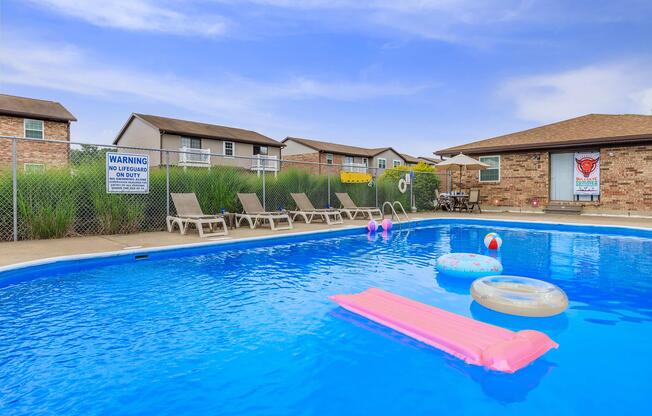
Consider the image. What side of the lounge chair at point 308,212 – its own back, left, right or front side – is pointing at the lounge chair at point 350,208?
left

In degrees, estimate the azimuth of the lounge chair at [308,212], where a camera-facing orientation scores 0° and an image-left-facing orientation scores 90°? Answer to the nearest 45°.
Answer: approximately 315°

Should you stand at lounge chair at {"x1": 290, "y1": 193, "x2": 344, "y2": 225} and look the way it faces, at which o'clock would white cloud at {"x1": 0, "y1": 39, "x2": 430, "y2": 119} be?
The white cloud is roughly at 6 o'clock from the lounge chair.

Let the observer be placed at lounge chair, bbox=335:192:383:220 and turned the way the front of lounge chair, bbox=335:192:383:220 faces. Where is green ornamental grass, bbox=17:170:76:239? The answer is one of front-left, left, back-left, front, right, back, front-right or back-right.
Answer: right

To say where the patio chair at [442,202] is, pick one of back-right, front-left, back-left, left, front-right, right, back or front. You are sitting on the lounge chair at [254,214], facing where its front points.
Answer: left

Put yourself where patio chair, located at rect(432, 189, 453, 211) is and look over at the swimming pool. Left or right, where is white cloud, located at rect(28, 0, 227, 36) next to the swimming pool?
right

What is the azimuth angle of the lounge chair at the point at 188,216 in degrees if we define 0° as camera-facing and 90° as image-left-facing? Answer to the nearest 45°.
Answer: approximately 315°

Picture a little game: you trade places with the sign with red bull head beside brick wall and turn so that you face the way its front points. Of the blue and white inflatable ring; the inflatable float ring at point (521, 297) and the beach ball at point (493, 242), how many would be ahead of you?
3

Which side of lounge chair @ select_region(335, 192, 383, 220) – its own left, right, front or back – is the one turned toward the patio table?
left
